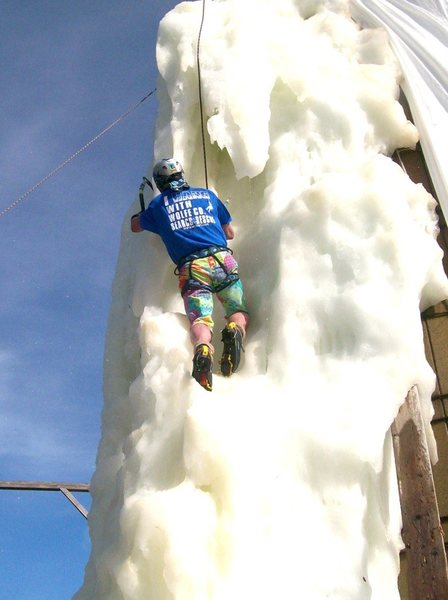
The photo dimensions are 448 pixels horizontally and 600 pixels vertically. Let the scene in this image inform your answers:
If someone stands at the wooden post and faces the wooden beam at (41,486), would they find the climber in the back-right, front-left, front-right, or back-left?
front-left

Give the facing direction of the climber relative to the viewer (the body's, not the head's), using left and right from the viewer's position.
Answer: facing away from the viewer

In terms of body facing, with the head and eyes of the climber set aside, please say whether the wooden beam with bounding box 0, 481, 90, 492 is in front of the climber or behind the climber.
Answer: in front

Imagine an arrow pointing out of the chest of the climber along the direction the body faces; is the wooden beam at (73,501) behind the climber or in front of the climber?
in front
